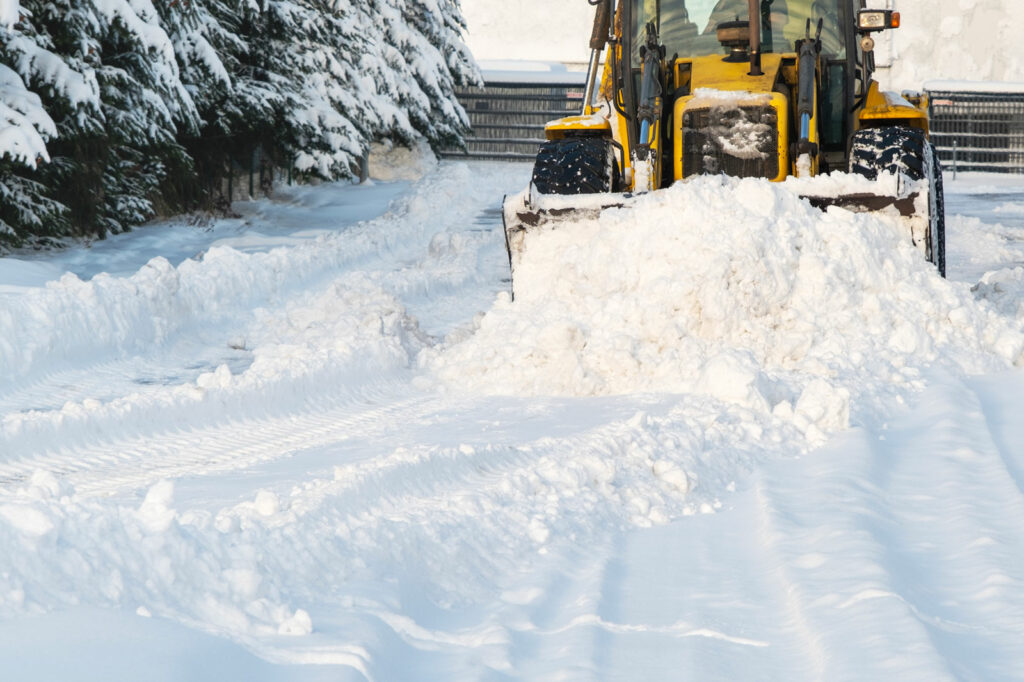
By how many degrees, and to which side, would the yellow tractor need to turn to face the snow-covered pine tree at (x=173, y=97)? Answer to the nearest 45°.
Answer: approximately 135° to its right

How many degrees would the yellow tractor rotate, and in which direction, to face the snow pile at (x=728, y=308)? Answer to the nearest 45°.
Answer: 0° — it already faces it

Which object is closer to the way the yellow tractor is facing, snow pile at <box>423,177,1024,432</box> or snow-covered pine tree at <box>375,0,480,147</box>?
the snow pile

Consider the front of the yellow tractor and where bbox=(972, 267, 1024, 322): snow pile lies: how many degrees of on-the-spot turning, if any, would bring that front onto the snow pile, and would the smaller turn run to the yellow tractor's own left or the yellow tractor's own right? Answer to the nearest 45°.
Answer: approximately 90° to the yellow tractor's own left

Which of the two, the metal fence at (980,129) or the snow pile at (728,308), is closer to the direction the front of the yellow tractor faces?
the snow pile

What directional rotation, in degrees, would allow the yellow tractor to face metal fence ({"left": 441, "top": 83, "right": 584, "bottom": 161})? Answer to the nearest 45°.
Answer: approximately 180°

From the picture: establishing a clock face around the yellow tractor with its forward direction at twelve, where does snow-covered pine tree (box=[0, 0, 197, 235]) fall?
The snow-covered pine tree is roughly at 4 o'clock from the yellow tractor.

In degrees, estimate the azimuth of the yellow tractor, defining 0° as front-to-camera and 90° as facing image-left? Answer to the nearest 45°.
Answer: approximately 0°
